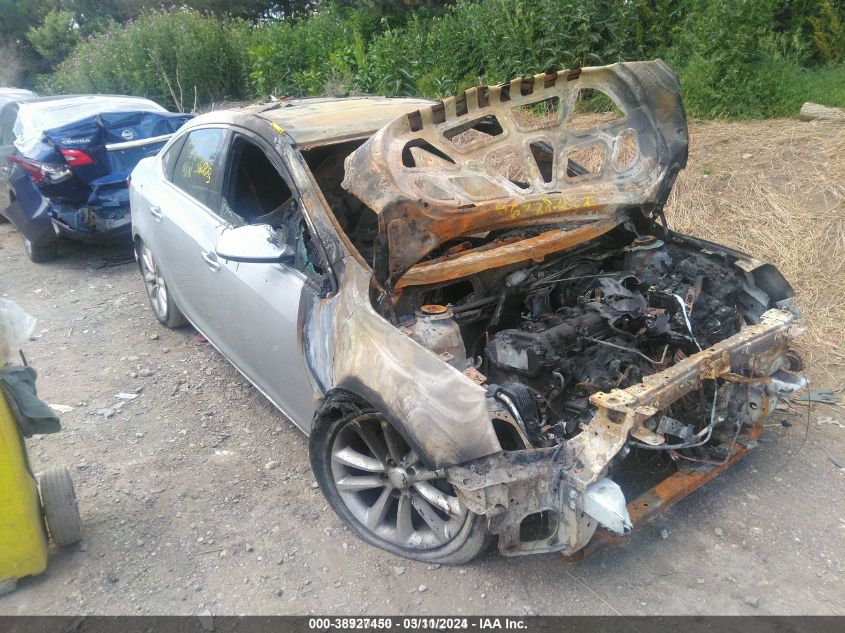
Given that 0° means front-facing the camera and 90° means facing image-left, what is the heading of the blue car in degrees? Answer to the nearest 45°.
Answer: approximately 135°

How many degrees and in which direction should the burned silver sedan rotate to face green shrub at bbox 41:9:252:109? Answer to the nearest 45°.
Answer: approximately 180°

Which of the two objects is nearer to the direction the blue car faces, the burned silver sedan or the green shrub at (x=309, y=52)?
the green shrub

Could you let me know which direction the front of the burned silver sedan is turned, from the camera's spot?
facing the viewer and to the right of the viewer

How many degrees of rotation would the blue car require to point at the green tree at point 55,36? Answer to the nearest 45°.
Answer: approximately 45° to its right

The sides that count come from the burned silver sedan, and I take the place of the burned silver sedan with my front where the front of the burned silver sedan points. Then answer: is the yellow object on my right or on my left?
on my right

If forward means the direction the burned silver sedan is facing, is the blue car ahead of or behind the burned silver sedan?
behind

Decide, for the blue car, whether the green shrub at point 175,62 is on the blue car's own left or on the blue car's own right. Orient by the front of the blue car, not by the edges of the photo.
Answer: on the blue car's own right

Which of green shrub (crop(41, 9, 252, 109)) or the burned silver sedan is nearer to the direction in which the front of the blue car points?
the green shrub

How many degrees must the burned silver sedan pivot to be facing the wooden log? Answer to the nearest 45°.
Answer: approximately 90° to its left
